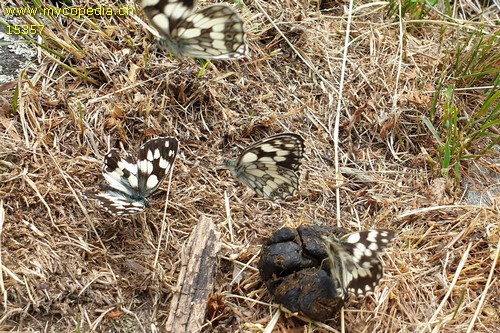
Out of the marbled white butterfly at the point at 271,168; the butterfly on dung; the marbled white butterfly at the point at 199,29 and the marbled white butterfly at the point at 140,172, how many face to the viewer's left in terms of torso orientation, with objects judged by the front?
2

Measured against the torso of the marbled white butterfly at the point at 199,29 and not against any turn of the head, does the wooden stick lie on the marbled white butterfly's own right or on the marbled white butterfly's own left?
on the marbled white butterfly's own left

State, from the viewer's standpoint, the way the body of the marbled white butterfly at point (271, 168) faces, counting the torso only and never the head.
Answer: to the viewer's left

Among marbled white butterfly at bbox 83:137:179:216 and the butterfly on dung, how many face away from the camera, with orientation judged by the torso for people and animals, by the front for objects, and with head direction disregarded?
1

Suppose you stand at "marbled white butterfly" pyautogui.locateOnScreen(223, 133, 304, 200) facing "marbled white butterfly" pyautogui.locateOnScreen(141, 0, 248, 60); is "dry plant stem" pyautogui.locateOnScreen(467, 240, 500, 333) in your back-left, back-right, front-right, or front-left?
back-right
